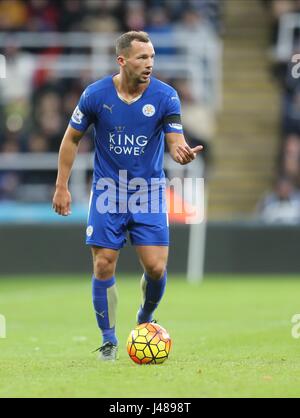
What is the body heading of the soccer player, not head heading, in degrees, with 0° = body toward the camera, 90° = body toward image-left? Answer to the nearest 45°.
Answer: approximately 0°

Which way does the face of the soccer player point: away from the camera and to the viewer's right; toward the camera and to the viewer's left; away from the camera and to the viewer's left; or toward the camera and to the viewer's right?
toward the camera and to the viewer's right
